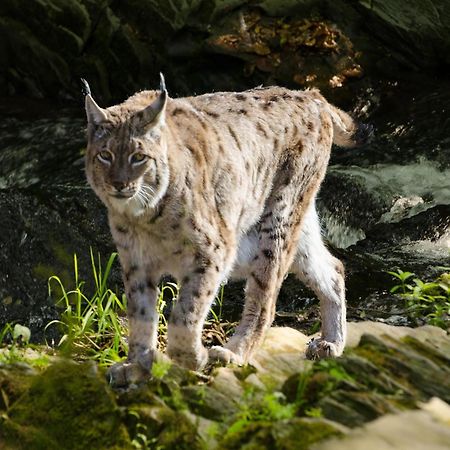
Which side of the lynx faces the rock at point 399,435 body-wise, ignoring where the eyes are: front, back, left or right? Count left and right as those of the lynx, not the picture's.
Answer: left

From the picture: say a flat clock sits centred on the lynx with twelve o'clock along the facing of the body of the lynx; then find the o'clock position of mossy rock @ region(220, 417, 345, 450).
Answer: The mossy rock is roughly at 10 o'clock from the lynx.

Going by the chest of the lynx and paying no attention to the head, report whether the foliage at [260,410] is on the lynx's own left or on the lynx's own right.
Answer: on the lynx's own left

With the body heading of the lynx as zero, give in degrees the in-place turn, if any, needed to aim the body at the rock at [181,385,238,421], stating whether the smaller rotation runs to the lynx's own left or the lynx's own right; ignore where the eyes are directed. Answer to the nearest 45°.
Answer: approximately 45° to the lynx's own left

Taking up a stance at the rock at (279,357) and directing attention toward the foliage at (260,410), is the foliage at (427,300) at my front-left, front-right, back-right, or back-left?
back-left

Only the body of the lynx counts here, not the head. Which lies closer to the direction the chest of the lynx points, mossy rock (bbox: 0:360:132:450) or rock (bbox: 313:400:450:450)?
the mossy rock

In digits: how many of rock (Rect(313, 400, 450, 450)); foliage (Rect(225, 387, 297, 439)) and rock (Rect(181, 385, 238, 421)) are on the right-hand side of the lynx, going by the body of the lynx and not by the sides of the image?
0

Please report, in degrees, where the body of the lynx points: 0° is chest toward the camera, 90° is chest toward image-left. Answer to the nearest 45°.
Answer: approximately 45°

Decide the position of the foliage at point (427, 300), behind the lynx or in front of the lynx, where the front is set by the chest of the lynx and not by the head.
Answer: behind
